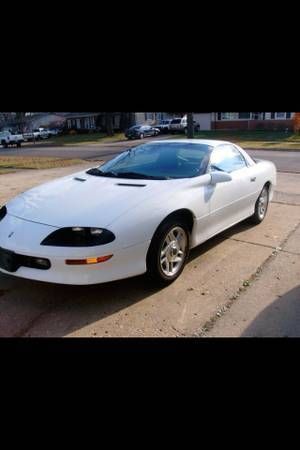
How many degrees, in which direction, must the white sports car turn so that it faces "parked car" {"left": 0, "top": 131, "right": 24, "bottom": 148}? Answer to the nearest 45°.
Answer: approximately 135° to its right

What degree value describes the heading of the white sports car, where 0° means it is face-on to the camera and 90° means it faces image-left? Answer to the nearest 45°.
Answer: approximately 45°

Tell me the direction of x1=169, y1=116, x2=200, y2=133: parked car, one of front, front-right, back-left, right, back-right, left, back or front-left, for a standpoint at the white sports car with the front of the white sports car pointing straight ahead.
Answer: back-right

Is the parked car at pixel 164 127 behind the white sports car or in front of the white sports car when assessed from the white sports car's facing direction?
behind

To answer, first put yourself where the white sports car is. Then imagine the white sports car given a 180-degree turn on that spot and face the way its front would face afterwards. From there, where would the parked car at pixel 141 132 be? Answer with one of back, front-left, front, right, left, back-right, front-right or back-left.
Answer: front-left
